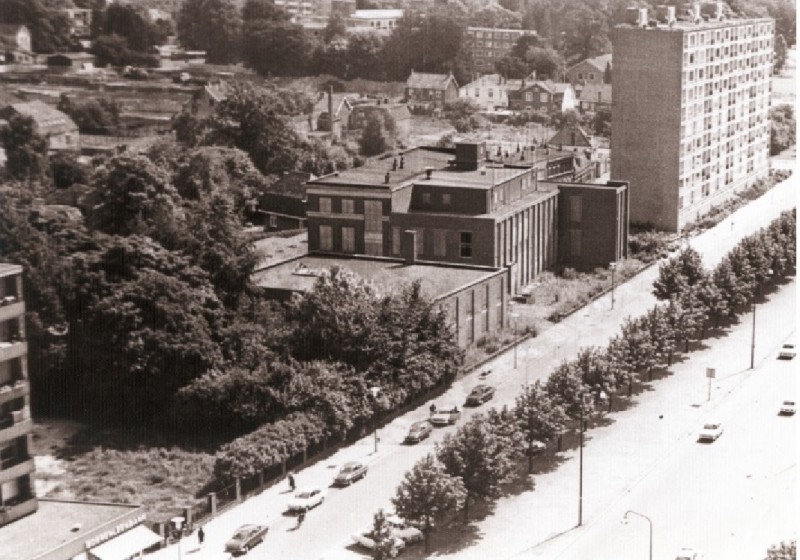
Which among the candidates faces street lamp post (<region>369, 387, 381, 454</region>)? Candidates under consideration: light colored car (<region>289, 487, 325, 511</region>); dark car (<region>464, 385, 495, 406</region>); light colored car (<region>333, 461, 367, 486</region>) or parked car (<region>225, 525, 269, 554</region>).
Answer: the dark car

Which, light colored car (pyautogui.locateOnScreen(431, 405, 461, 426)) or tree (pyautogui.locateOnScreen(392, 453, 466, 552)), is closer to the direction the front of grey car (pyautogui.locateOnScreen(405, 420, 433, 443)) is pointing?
the tree

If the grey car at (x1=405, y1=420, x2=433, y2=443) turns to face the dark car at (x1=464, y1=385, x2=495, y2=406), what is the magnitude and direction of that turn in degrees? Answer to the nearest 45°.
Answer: approximately 180°

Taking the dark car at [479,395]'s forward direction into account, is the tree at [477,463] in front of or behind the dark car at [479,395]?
in front

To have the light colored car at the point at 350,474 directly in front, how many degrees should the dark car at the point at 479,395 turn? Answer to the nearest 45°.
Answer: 0° — it already faces it

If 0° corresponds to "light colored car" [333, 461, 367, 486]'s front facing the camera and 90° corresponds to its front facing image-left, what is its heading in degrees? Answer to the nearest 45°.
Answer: approximately 45°

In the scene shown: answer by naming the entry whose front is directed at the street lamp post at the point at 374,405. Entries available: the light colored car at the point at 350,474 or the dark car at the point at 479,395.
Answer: the dark car

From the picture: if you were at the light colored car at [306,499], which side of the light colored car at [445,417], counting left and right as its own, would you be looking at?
front

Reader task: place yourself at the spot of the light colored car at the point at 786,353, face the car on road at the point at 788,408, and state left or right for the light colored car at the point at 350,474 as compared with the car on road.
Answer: right

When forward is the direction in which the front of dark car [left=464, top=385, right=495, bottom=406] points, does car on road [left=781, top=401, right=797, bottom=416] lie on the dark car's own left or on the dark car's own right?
on the dark car's own left

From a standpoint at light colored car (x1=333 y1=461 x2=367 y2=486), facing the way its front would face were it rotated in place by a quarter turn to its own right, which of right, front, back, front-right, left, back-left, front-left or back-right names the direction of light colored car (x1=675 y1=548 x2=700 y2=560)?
back

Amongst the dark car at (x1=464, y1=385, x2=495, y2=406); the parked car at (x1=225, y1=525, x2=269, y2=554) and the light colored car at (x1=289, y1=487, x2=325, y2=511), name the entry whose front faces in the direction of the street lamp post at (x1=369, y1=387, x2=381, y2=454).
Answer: the dark car

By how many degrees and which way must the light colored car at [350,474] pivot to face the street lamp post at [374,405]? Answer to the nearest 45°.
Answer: approximately 135° to its right
